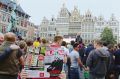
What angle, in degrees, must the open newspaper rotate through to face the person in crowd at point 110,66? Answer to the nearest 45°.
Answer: approximately 135° to its left

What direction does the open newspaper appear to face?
toward the camera

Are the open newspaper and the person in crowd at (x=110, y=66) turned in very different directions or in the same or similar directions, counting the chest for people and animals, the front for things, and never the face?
very different directions

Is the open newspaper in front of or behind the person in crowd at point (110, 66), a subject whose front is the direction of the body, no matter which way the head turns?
behind

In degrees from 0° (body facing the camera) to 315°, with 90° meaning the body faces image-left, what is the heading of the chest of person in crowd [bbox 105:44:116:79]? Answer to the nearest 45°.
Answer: approximately 180°

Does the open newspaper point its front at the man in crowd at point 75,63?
no

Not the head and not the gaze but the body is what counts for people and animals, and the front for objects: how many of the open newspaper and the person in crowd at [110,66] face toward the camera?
1

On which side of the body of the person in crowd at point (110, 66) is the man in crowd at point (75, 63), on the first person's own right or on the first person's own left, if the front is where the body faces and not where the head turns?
on the first person's own left

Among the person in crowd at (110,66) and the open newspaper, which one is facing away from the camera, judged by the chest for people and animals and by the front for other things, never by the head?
the person in crowd
